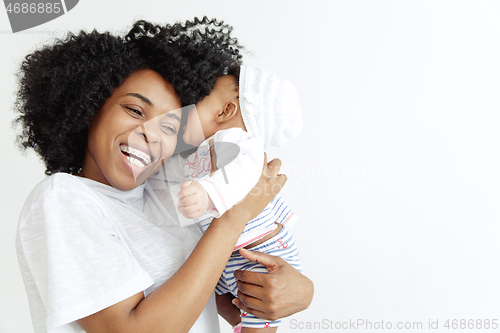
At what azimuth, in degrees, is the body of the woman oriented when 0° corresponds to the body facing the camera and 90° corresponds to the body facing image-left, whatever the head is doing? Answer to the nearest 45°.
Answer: approximately 315°

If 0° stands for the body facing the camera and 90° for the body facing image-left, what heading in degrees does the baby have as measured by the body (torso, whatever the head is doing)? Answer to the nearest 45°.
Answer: approximately 90°
